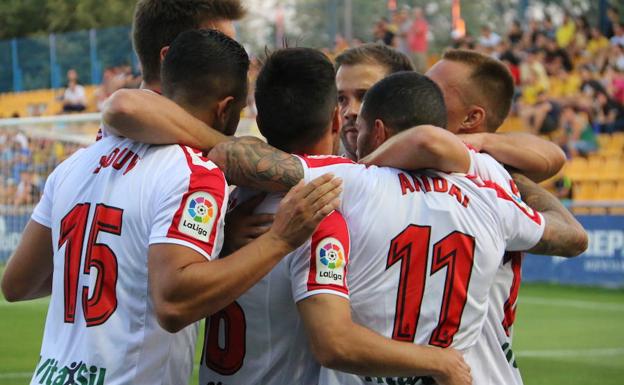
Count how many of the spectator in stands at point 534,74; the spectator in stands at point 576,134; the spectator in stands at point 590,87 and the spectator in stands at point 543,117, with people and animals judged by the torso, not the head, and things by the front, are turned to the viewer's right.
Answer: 0

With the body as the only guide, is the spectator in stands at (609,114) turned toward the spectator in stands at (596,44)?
no

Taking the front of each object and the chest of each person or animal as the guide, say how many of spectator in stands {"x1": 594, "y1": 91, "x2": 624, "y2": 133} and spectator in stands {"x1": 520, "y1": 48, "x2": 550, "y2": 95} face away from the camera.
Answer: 0

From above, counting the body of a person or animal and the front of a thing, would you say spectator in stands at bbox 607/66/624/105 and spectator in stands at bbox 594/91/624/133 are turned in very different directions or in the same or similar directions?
same or similar directions

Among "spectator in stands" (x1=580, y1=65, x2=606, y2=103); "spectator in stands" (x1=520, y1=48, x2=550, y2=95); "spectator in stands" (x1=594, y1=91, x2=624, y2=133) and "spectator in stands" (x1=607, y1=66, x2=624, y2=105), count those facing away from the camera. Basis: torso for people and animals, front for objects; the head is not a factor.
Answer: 0

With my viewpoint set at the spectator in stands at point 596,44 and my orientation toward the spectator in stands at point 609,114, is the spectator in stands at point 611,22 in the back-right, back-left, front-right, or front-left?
back-left

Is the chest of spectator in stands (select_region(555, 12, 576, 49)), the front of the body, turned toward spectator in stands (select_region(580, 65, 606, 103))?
no

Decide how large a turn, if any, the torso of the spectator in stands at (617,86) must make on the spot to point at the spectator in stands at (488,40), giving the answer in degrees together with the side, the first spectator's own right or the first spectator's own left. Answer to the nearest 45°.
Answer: approximately 90° to the first spectator's own right

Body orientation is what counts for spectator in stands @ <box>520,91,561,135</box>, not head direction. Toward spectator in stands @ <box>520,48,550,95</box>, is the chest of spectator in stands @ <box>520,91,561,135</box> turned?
no

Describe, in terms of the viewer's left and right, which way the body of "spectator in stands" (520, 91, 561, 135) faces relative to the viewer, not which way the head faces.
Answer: facing the viewer and to the left of the viewer

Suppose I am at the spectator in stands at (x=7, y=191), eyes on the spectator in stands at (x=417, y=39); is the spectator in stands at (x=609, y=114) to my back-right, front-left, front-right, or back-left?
front-right

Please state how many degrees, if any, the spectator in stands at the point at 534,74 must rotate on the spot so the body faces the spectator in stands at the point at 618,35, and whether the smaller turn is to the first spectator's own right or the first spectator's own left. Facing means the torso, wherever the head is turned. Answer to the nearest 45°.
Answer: approximately 180°

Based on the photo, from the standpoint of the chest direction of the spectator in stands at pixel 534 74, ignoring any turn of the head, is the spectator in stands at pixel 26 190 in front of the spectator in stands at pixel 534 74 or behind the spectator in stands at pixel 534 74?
in front

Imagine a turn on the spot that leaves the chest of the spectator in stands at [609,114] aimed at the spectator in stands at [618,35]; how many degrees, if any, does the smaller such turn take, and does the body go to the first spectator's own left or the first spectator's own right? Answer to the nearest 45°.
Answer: approximately 135° to the first spectator's own right

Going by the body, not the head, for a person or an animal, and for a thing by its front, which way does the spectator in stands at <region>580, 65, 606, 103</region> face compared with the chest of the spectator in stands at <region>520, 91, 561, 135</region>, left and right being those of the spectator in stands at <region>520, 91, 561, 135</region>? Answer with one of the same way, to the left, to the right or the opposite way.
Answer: the same way

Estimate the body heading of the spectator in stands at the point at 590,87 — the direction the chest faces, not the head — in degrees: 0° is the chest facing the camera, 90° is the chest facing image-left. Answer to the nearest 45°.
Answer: approximately 45°

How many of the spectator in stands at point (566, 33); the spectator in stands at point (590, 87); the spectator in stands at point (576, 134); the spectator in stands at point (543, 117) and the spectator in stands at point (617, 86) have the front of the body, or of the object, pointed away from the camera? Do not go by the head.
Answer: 0
